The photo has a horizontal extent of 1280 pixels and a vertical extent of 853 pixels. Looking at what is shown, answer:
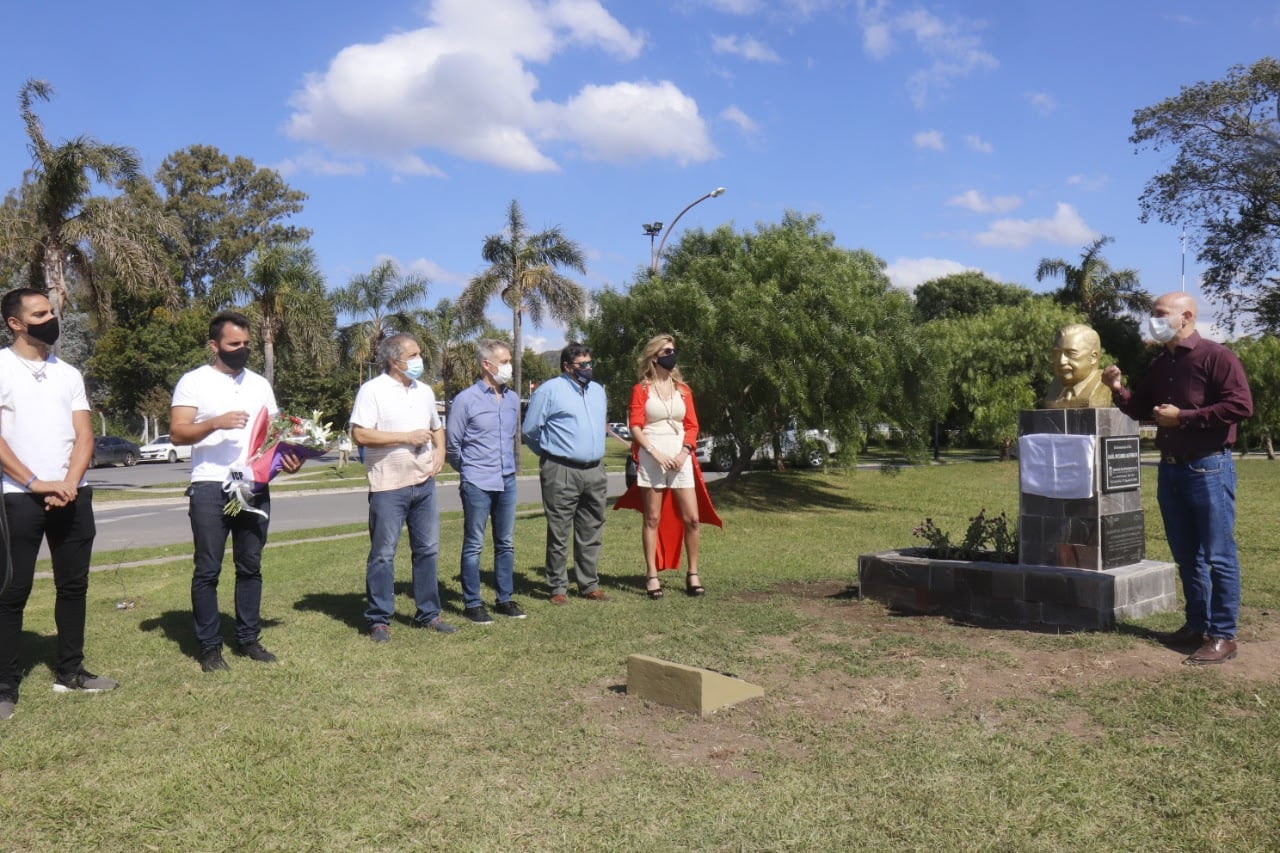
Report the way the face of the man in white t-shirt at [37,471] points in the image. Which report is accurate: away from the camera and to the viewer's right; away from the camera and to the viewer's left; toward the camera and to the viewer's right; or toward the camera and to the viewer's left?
toward the camera and to the viewer's right

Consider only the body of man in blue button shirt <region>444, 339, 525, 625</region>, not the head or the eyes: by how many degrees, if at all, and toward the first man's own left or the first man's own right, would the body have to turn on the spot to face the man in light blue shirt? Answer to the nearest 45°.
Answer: approximately 90° to the first man's own left

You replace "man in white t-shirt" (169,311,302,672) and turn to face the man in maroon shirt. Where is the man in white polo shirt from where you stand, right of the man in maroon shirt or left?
left

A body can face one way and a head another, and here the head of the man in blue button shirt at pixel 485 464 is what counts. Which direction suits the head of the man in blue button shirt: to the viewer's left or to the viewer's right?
to the viewer's right

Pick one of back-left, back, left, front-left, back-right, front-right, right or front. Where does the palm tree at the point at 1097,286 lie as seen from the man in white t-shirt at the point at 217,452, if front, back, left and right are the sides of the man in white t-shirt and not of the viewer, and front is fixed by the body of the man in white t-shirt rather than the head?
left

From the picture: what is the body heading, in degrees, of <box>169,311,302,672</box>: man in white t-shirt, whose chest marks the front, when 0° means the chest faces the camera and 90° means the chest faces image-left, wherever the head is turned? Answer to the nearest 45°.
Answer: approximately 315°

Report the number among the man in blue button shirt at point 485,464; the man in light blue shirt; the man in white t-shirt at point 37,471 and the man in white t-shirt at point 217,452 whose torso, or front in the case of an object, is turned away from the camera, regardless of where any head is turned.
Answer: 0

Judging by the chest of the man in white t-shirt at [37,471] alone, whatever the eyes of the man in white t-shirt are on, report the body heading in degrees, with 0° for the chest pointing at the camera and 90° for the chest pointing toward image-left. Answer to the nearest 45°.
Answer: approximately 315°

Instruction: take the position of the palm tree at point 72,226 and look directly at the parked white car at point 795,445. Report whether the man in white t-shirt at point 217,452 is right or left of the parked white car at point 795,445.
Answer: right

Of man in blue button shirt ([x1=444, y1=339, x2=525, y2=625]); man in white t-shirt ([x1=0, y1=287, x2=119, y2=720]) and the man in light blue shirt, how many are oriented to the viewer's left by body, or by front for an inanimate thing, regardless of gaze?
0

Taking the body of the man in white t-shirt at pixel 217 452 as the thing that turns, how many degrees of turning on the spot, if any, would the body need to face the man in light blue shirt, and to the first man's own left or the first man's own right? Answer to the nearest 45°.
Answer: approximately 90° to the first man's own left

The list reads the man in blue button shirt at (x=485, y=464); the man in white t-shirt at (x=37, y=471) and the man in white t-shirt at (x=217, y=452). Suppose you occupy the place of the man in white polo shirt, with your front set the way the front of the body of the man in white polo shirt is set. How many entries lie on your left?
1
